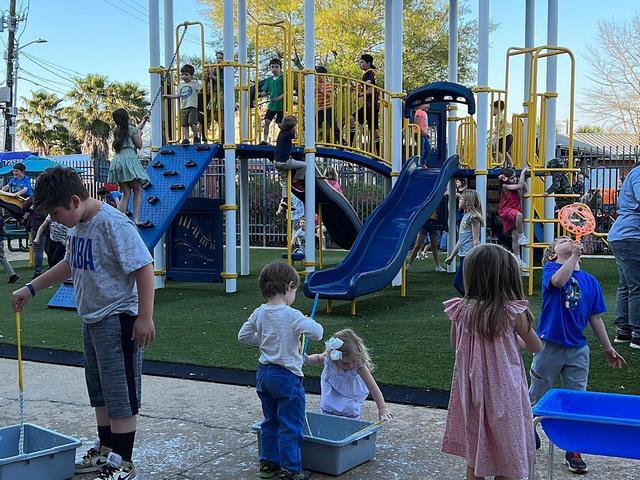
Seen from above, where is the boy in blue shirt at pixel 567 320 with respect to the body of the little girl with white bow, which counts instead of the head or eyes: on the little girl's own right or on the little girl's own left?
on the little girl's own left

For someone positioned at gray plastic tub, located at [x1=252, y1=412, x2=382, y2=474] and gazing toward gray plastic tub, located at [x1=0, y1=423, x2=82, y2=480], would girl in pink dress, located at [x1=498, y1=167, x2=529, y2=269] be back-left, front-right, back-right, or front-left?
back-right

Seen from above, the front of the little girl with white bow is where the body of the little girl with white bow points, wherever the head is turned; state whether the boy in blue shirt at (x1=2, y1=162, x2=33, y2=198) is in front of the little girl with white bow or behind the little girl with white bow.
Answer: behind

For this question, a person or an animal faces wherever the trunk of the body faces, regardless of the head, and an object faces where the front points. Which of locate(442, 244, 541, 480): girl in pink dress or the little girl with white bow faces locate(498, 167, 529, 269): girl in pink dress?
locate(442, 244, 541, 480): girl in pink dress

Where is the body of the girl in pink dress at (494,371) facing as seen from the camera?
away from the camera

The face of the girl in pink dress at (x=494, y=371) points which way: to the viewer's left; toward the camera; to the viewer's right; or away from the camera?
away from the camera
